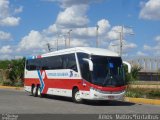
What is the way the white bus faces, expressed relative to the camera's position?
facing the viewer and to the right of the viewer
